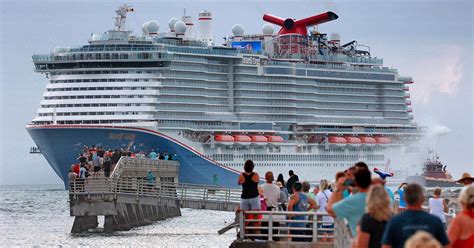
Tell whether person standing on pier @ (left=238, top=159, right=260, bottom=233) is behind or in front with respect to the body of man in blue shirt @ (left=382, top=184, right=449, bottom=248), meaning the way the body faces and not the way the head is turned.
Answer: in front

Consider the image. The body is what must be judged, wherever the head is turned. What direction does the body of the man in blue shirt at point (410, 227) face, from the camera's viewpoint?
away from the camera

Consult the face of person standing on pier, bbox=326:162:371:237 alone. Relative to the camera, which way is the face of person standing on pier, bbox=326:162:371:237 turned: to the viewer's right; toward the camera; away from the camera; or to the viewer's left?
away from the camera

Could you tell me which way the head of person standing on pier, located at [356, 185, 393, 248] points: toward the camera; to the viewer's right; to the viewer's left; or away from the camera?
away from the camera

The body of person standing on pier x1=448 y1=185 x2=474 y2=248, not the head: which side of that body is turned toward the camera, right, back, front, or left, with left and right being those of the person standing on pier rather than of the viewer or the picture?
back

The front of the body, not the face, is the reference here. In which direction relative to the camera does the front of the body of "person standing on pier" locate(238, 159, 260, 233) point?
away from the camera

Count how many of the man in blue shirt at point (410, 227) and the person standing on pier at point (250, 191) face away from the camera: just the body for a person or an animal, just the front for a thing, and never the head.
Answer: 2
